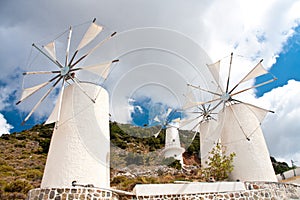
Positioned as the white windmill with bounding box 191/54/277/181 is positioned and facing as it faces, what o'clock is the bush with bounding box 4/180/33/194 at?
The bush is roughly at 1 o'clock from the white windmill.

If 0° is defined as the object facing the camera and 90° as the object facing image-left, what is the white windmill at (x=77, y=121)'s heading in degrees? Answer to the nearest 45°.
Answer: approximately 45°

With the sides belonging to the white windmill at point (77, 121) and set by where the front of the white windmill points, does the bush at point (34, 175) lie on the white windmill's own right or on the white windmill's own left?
on the white windmill's own right

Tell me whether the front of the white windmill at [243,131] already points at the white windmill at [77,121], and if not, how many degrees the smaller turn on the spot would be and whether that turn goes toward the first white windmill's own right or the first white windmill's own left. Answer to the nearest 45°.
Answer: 0° — it already faces it

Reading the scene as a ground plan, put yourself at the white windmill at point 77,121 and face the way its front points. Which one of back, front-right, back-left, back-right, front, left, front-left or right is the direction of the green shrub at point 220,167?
back-left

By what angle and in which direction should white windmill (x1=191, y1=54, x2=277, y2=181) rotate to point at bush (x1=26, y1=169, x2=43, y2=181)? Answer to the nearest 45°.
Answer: approximately 45° to its right

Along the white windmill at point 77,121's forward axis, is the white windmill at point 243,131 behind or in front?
behind

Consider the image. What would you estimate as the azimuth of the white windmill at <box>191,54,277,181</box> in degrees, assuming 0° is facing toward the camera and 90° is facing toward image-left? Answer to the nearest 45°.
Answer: approximately 45°
